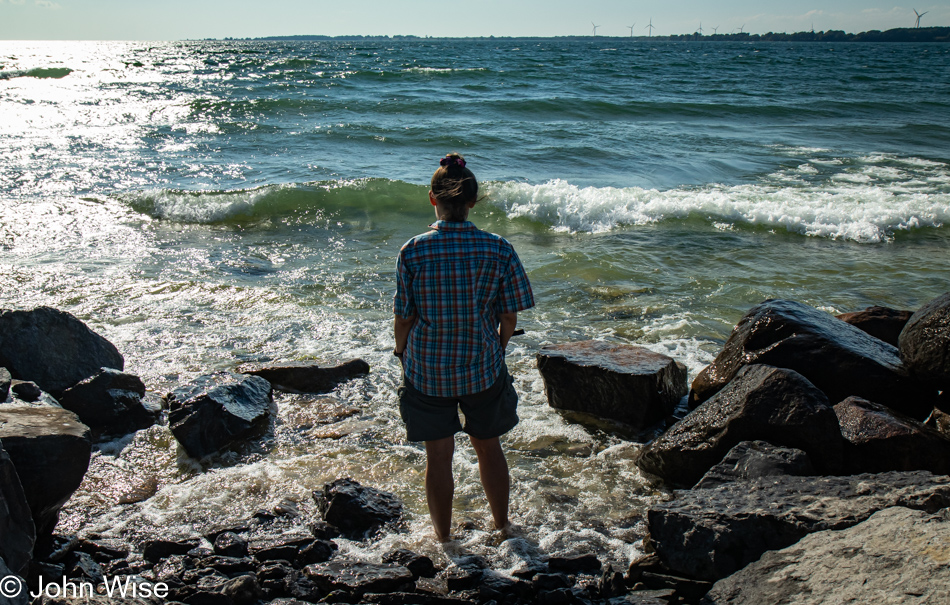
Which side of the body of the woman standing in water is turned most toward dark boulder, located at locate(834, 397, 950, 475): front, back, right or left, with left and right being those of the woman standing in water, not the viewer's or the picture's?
right

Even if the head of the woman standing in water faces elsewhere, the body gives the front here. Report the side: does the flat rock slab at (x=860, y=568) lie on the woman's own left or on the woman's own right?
on the woman's own right

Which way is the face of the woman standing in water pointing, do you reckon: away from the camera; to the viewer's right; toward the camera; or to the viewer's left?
away from the camera

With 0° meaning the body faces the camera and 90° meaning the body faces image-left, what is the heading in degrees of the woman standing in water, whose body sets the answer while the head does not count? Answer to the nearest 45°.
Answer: approximately 180°

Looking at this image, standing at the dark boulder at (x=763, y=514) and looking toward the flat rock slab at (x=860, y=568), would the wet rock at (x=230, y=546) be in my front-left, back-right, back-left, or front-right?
back-right

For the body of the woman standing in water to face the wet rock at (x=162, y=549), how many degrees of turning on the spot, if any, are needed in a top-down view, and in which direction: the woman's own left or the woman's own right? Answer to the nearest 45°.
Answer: approximately 90° to the woman's own left

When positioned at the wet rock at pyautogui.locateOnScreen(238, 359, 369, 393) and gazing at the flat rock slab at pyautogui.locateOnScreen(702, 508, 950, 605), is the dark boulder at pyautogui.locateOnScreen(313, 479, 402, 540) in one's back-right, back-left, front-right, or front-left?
front-right
